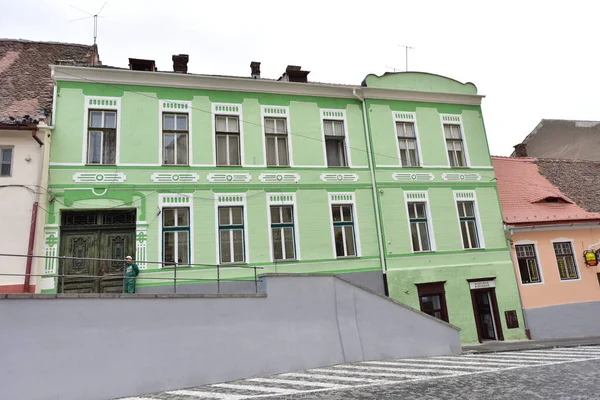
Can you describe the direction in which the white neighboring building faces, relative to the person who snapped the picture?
facing the viewer

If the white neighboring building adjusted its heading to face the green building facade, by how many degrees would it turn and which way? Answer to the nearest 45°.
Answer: approximately 90° to its left

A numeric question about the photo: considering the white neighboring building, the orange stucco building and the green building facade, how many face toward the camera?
3

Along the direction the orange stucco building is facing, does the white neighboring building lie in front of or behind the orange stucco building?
in front

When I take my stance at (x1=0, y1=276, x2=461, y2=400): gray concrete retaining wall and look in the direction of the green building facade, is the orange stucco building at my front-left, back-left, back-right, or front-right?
front-right

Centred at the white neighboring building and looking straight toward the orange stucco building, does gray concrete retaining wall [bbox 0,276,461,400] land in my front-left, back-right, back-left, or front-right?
front-right

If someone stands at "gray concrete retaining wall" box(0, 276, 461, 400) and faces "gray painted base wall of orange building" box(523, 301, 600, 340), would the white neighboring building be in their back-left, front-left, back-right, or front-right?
back-left

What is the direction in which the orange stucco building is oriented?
toward the camera

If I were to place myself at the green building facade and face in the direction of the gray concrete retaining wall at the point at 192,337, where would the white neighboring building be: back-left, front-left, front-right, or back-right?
front-right

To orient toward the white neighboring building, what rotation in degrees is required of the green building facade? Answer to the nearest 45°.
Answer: approximately 90° to its right

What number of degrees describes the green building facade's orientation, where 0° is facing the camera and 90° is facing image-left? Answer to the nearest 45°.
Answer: approximately 0°

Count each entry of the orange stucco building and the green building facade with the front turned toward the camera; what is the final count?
2

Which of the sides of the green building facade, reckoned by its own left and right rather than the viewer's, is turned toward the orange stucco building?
left

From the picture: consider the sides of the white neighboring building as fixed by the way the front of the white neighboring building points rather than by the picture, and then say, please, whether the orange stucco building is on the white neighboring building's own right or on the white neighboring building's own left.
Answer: on the white neighboring building's own left
